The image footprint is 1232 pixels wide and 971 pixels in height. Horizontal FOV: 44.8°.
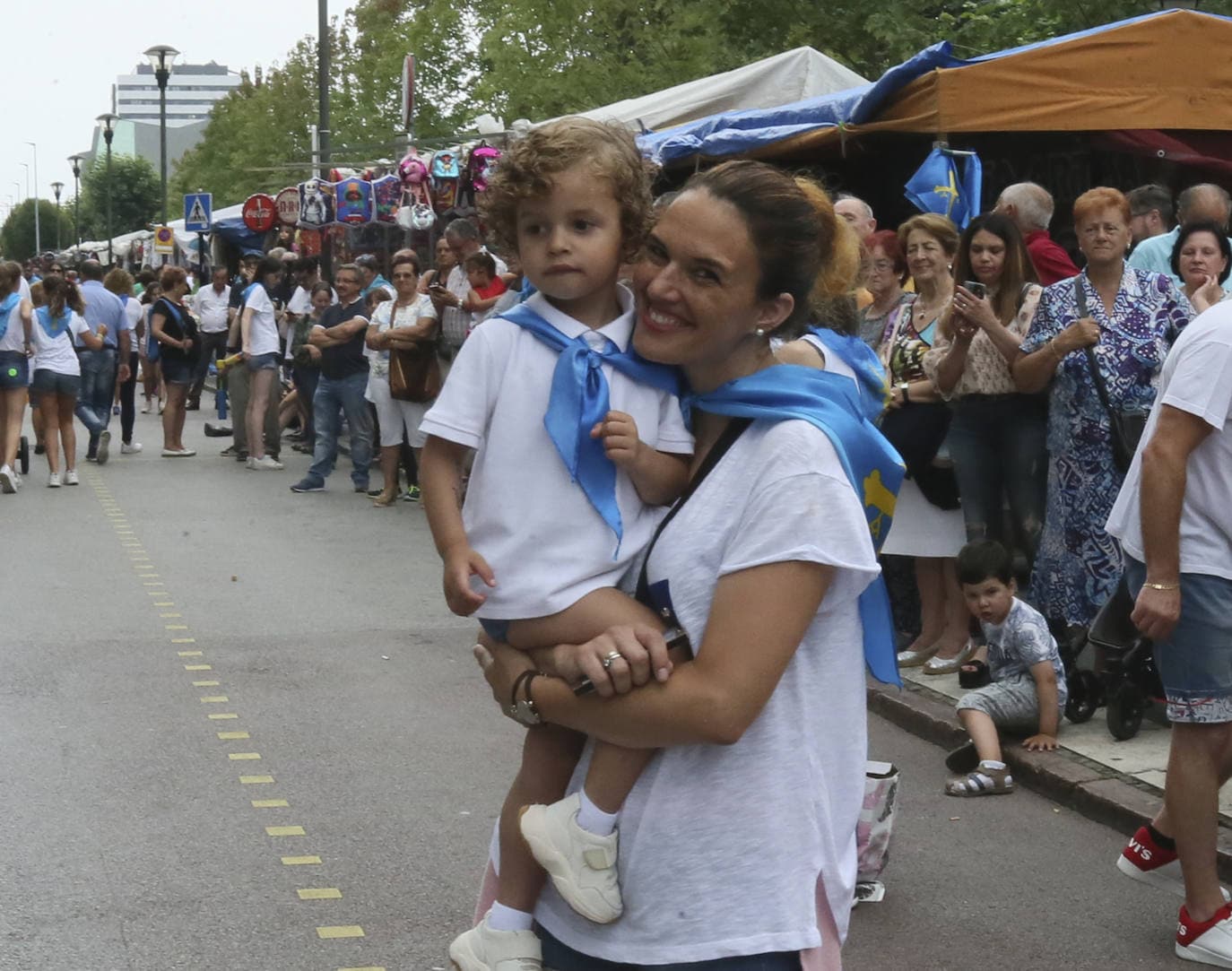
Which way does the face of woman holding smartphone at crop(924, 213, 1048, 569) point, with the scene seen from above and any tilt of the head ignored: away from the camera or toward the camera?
toward the camera

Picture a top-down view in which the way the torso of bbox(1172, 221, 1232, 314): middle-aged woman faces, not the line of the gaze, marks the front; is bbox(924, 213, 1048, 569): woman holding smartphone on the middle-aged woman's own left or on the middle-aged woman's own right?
on the middle-aged woman's own right

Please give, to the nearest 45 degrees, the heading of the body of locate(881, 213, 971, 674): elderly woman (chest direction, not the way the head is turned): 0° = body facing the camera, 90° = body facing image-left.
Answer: approximately 45°

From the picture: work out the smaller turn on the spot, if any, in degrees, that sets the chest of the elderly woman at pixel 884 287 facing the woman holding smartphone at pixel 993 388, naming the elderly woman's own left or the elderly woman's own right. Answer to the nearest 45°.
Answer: approximately 90° to the elderly woman's own left

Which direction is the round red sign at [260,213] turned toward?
toward the camera

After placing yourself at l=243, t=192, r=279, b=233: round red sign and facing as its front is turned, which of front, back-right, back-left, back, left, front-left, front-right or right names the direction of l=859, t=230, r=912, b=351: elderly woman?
front

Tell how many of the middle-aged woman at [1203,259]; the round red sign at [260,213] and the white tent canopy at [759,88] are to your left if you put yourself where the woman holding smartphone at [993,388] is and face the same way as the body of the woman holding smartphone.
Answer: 1

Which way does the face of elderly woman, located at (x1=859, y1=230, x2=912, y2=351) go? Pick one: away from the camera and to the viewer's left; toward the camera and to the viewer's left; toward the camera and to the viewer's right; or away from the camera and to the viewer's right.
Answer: toward the camera and to the viewer's left

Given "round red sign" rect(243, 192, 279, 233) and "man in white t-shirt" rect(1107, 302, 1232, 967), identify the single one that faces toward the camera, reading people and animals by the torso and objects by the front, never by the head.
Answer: the round red sign
